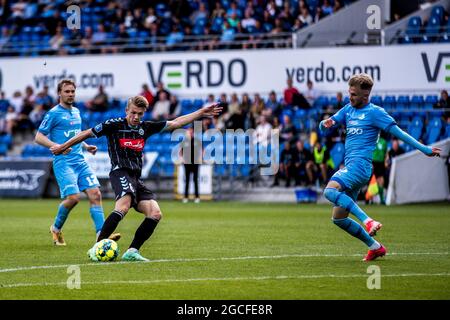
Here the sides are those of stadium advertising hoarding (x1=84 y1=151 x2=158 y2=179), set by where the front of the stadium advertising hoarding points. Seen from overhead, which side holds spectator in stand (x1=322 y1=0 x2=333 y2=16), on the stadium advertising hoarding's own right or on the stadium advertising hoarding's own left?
on the stadium advertising hoarding's own left

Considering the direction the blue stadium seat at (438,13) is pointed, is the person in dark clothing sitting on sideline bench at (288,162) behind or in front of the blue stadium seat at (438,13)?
in front

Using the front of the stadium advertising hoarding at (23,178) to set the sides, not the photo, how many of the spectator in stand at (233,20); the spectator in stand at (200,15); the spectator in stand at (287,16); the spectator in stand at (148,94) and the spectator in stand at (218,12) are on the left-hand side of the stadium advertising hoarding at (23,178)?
5

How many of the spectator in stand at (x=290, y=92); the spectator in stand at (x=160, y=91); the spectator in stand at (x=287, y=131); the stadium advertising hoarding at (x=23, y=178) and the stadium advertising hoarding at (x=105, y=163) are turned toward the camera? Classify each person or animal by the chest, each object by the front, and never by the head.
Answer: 5

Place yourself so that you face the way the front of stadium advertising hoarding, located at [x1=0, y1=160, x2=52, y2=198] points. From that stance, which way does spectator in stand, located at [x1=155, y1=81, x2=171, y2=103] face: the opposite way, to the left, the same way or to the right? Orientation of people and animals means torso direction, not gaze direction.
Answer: the same way

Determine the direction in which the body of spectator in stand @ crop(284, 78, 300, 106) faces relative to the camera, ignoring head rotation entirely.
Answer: toward the camera

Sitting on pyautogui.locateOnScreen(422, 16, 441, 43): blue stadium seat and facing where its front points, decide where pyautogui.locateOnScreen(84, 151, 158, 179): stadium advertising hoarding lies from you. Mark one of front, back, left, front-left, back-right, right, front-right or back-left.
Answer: front-right

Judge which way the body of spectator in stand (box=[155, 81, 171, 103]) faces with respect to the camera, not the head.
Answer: toward the camera

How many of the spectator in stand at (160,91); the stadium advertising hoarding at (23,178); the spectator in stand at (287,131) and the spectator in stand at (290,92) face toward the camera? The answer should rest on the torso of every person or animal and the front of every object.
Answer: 4

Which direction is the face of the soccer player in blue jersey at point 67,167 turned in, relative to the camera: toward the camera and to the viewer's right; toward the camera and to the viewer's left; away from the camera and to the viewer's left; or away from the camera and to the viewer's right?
toward the camera and to the viewer's right

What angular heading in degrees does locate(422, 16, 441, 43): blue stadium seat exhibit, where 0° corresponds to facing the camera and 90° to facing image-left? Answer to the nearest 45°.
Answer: approximately 45°

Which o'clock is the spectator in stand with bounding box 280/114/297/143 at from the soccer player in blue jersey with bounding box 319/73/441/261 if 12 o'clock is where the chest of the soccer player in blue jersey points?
The spectator in stand is roughly at 4 o'clock from the soccer player in blue jersey.

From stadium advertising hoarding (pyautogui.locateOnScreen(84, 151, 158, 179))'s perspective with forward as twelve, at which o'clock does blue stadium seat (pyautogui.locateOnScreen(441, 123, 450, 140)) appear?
The blue stadium seat is roughly at 10 o'clock from the stadium advertising hoarding.

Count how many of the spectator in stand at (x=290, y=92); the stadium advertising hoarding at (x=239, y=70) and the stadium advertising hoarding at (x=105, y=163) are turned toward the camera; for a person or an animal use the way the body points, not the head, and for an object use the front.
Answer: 3

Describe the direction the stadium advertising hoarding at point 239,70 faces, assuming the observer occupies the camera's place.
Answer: facing the viewer

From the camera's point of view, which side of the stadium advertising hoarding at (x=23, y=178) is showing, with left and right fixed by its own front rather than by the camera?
front

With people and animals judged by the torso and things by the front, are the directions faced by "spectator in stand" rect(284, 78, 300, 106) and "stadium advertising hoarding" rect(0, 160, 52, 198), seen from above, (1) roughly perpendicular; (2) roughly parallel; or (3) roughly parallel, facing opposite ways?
roughly parallel

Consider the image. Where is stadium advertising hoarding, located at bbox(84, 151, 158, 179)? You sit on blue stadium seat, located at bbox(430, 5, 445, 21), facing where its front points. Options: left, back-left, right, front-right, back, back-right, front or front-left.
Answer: front-right

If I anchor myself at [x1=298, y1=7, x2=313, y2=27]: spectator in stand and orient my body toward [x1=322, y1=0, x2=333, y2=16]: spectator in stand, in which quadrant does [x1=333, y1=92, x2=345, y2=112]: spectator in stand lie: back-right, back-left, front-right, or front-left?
back-right
